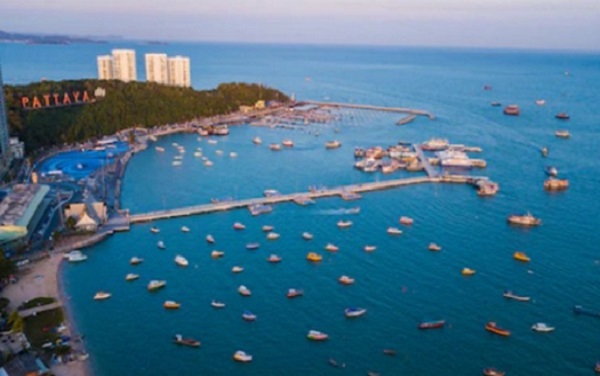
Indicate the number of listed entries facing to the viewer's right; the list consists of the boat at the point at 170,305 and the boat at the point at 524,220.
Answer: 2

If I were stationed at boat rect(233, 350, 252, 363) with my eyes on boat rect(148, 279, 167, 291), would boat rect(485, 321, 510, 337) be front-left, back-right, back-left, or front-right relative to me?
back-right

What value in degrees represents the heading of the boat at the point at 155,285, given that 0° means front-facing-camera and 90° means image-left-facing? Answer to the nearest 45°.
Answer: approximately 270°

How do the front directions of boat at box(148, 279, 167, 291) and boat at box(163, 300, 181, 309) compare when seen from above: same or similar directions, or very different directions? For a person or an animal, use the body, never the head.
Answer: same or similar directions

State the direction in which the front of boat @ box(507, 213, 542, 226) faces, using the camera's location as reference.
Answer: facing to the right of the viewer

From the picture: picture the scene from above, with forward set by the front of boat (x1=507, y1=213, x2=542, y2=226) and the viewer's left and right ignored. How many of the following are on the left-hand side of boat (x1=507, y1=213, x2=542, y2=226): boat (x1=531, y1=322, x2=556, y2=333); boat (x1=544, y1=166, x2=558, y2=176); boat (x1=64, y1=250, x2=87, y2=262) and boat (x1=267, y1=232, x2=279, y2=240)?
1

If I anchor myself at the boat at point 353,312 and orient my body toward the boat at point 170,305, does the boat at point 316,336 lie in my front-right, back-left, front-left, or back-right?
front-left

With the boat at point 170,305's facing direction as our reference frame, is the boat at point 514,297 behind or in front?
in front

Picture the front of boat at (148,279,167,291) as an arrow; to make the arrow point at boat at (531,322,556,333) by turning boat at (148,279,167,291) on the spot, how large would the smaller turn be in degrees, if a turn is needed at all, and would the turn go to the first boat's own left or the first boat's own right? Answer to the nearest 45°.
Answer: approximately 45° to the first boat's own right

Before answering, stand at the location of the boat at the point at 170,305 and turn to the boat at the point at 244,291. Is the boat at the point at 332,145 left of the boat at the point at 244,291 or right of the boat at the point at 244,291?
left

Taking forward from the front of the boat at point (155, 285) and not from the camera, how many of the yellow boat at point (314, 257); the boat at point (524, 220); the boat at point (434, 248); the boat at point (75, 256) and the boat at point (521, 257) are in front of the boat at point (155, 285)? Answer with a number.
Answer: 4

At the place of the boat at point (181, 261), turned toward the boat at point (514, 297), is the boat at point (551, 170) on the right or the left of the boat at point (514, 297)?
left
